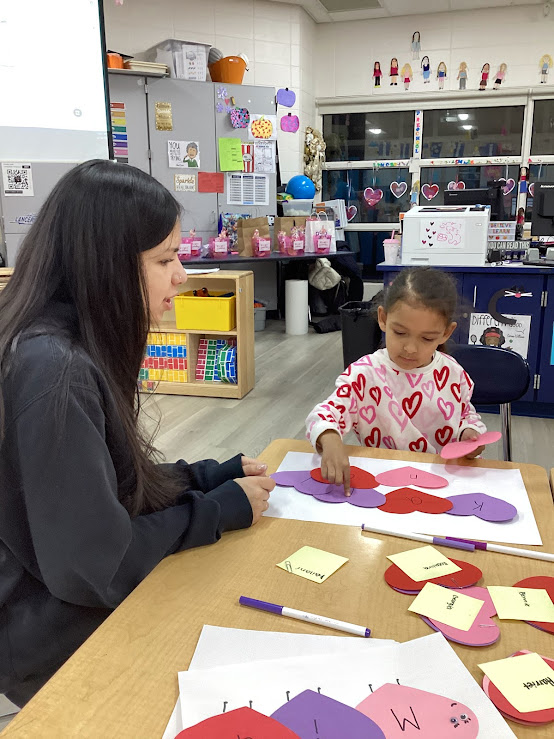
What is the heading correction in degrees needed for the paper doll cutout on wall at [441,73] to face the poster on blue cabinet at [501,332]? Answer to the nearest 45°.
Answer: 0° — it already faces it

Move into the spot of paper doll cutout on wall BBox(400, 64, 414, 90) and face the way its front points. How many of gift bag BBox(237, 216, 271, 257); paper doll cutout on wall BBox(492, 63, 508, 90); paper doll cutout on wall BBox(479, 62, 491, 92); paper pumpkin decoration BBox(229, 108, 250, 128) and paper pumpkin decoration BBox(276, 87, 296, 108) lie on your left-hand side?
2

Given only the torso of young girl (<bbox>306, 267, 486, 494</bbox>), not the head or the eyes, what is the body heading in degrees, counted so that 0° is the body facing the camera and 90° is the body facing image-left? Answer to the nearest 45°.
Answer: approximately 0°

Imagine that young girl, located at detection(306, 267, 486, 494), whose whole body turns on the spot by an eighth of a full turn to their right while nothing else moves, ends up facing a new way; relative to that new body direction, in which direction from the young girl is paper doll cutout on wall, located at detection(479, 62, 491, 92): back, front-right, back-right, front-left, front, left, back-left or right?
back-right

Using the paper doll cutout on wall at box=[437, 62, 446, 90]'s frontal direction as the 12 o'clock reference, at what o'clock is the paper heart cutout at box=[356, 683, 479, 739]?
The paper heart cutout is roughly at 12 o'clock from the paper doll cutout on wall.

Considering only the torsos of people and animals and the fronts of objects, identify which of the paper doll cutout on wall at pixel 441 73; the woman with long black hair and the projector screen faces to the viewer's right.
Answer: the woman with long black hair

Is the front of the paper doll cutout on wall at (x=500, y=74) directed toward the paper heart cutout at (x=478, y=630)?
yes

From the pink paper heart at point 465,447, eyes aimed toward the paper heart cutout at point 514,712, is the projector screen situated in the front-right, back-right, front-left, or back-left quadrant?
back-right

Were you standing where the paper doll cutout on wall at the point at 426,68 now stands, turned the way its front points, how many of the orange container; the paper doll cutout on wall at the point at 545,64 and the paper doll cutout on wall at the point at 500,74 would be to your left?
2

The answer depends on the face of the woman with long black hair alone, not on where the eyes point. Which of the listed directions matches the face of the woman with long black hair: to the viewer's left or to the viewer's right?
to the viewer's right

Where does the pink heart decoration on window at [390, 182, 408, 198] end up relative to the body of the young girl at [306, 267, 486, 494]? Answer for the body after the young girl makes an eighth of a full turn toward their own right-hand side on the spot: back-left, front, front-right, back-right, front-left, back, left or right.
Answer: back-right

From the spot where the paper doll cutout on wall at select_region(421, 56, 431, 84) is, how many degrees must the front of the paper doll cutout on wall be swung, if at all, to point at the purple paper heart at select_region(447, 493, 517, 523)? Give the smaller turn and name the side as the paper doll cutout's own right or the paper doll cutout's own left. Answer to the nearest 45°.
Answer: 0° — it already faces it
